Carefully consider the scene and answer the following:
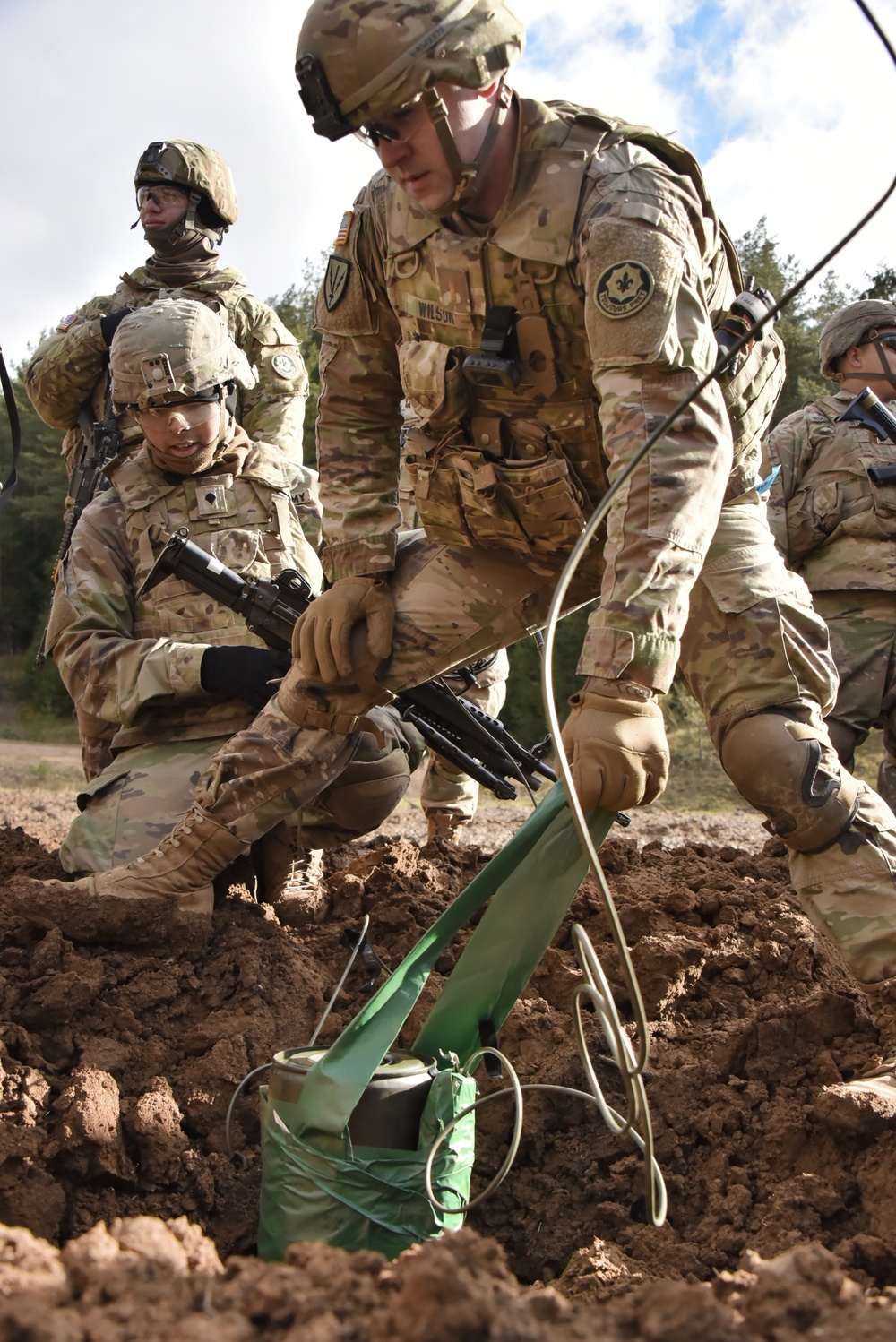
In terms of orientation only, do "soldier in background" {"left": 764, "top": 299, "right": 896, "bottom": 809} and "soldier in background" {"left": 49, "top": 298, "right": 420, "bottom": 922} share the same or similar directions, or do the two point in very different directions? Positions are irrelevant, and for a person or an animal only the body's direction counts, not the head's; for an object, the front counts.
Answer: same or similar directions

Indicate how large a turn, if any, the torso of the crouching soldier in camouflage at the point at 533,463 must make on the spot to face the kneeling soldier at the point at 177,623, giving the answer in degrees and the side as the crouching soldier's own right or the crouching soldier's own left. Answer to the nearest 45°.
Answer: approximately 90° to the crouching soldier's own right

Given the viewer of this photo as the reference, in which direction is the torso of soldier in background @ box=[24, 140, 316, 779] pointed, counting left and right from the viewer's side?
facing the viewer and to the left of the viewer

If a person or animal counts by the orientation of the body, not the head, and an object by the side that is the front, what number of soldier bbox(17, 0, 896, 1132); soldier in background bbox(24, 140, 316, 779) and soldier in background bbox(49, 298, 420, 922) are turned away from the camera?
0

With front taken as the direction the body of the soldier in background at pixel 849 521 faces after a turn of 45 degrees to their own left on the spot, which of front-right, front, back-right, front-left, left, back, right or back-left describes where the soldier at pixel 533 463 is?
right

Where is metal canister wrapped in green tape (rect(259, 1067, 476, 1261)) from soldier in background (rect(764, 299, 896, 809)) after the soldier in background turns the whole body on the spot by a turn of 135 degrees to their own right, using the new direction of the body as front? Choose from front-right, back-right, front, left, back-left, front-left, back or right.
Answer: left

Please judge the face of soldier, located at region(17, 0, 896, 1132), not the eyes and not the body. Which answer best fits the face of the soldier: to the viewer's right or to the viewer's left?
to the viewer's left

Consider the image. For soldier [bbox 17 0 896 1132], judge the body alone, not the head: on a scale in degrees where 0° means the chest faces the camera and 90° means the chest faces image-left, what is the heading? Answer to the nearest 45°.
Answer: approximately 45°

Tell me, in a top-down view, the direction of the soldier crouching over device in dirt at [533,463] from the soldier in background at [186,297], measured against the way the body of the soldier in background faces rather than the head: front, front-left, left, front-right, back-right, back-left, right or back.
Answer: front-left

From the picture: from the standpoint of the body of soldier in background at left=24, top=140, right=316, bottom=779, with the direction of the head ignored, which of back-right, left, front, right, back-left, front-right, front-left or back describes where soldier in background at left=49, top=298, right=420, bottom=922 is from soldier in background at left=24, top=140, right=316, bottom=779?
front-left

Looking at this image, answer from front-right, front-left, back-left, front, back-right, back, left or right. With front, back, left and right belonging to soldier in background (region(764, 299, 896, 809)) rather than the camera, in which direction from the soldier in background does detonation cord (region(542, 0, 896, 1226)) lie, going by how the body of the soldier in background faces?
front-right

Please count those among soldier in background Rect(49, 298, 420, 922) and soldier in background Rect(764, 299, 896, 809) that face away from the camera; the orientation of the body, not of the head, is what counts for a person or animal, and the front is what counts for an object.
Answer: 0

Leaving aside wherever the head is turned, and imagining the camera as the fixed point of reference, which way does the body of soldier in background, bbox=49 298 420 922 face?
toward the camera

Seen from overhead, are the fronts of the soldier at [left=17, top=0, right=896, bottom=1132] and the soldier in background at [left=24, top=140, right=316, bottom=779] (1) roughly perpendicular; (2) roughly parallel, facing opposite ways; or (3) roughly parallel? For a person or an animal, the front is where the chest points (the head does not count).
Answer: roughly parallel
